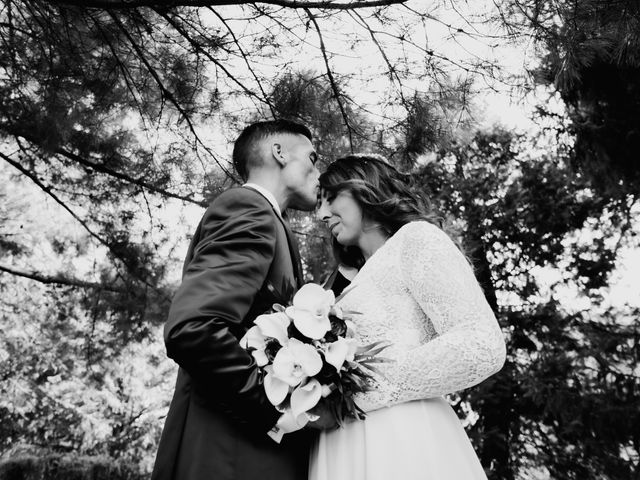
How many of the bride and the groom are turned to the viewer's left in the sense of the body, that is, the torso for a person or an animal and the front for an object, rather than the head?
1

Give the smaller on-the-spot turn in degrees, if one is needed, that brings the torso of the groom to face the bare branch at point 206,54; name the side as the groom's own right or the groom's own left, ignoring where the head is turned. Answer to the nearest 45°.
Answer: approximately 90° to the groom's own left

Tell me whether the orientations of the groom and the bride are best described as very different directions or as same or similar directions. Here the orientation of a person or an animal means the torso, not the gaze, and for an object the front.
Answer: very different directions

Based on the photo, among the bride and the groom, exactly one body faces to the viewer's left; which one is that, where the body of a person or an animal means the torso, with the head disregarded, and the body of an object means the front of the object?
the bride

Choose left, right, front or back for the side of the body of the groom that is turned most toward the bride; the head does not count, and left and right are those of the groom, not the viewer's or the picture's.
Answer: front

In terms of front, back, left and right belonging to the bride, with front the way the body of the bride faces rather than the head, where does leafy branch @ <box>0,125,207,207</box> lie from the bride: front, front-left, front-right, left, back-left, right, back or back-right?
front-right

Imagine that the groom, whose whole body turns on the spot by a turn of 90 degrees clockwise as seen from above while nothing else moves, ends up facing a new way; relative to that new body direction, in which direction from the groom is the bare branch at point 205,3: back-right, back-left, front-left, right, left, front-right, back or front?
back

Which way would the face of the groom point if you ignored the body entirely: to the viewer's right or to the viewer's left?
to the viewer's right

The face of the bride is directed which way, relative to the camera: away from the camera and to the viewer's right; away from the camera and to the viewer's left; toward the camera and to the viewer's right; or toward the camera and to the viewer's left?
toward the camera and to the viewer's left

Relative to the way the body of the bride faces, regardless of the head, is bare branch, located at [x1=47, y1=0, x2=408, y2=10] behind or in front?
in front

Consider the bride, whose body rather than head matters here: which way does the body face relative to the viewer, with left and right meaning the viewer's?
facing to the left of the viewer

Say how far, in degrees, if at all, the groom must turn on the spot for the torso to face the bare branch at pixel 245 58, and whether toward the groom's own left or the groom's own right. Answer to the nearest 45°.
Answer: approximately 90° to the groom's own left

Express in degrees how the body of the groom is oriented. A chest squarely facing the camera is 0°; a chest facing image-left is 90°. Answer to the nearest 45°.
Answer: approximately 270°
